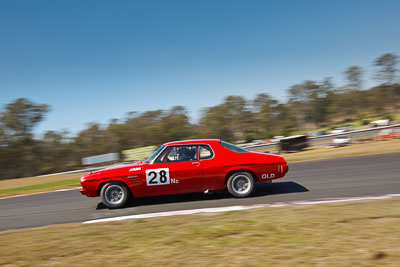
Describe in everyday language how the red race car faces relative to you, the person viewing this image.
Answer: facing to the left of the viewer

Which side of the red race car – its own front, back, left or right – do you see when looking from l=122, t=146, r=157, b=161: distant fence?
right
